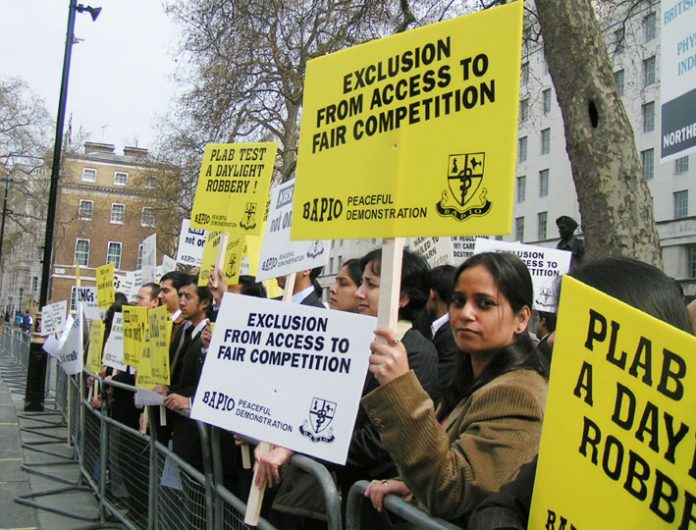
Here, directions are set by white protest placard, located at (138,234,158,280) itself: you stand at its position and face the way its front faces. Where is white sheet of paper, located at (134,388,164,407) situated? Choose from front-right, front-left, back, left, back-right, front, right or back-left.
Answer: front-left

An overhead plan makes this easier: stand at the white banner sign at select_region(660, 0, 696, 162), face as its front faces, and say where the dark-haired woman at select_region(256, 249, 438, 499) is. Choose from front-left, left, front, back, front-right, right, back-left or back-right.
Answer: front

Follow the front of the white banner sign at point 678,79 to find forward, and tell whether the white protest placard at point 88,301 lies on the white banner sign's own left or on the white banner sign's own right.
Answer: on the white banner sign's own right

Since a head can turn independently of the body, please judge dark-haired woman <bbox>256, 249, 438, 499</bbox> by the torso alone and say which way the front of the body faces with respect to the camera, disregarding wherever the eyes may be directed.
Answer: to the viewer's left

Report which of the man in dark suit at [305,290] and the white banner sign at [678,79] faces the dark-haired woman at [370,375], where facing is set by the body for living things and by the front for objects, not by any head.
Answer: the white banner sign

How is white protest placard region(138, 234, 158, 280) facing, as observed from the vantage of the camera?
facing the viewer and to the left of the viewer

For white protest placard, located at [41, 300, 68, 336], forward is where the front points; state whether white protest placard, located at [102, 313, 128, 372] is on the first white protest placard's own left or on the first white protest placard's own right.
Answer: on the first white protest placard's own left

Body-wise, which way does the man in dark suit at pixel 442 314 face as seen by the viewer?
to the viewer's left

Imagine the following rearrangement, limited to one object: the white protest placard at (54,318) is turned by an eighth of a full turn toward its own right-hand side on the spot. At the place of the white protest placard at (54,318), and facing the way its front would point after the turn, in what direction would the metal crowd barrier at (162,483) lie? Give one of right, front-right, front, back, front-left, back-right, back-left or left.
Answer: left

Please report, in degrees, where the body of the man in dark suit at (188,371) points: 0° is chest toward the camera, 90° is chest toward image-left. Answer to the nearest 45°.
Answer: approximately 45°

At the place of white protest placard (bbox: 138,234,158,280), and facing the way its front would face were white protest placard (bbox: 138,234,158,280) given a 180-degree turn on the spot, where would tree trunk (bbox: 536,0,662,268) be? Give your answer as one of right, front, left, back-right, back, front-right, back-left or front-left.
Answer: right
